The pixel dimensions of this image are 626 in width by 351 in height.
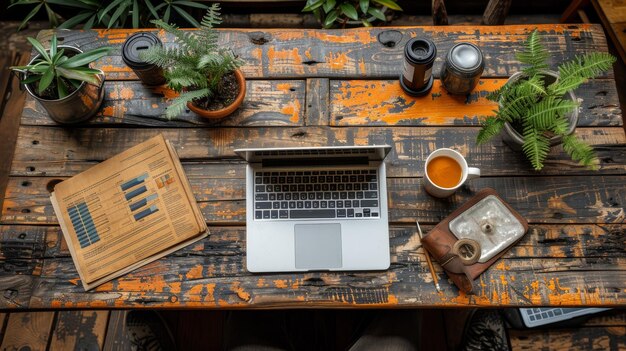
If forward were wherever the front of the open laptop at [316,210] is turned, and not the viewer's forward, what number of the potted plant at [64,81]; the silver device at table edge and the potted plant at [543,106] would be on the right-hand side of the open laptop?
1

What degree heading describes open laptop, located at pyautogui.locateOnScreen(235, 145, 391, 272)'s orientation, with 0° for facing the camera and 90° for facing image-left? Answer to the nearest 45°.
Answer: approximately 0°

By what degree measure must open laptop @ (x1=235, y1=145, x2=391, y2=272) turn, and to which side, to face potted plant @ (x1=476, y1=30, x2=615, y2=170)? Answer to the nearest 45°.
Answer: approximately 90° to its left

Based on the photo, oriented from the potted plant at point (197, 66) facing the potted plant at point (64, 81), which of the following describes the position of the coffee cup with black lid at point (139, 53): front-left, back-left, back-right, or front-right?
front-right
